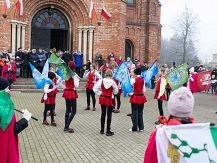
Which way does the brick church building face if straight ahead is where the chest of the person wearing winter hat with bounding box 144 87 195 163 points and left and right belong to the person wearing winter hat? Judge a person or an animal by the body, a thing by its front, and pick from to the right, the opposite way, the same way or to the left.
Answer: the opposite way

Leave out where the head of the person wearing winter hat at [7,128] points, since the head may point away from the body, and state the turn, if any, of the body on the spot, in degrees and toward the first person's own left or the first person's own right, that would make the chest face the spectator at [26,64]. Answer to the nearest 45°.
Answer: approximately 45° to the first person's own left

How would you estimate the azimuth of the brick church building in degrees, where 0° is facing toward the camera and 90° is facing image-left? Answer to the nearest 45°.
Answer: approximately 0°

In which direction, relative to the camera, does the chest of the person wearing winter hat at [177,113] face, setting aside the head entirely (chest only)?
away from the camera

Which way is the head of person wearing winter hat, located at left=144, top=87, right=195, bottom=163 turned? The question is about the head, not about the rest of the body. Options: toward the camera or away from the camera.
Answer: away from the camera

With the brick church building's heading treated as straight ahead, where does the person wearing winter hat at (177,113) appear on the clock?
The person wearing winter hat is roughly at 12 o'clock from the brick church building.
